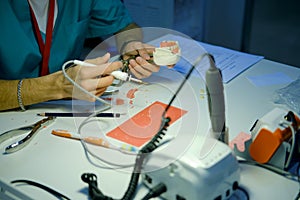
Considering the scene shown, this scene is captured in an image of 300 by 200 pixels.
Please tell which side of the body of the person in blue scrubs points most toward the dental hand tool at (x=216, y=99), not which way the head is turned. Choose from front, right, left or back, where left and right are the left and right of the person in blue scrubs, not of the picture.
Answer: front

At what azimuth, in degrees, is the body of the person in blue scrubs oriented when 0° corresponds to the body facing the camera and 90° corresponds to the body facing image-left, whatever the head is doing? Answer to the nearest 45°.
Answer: approximately 315°

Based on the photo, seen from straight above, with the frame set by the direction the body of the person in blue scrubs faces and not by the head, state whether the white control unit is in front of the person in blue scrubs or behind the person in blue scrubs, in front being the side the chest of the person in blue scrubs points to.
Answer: in front

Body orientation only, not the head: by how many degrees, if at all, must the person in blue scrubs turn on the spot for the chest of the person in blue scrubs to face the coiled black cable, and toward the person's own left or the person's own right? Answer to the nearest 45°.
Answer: approximately 45° to the person's own right
